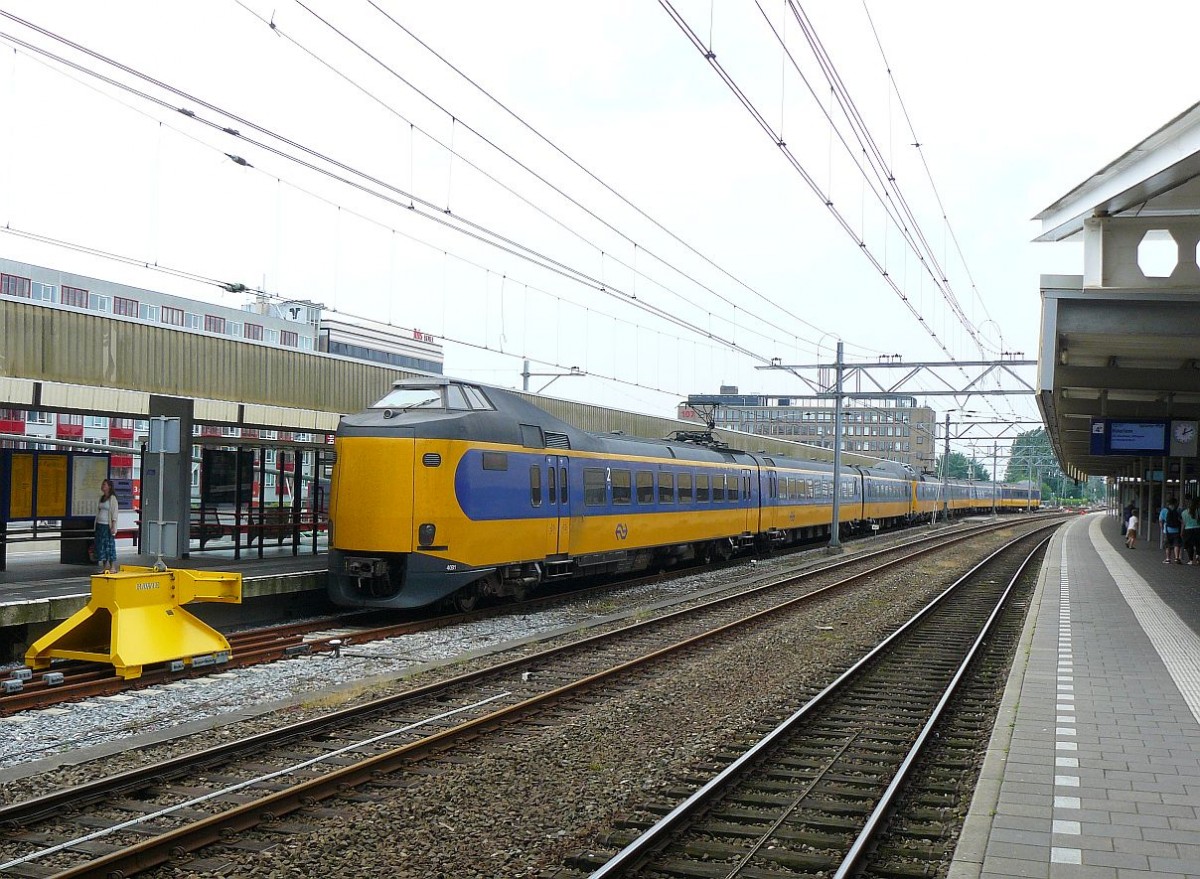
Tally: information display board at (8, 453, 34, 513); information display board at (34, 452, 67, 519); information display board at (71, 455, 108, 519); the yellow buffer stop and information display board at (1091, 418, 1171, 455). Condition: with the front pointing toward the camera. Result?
4

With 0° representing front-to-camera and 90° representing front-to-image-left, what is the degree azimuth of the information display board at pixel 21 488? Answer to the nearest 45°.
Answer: approximately 0°

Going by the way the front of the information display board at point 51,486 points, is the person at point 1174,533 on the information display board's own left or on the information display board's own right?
on the information display board's own left

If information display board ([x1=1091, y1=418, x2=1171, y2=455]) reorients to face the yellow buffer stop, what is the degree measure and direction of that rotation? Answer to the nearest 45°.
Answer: approximately 45° to its right

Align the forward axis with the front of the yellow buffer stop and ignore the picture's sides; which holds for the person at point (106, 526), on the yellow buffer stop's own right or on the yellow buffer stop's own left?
on the yellow buffer stop's own left

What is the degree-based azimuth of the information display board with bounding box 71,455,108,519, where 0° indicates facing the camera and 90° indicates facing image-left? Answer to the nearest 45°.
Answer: approximately 0°

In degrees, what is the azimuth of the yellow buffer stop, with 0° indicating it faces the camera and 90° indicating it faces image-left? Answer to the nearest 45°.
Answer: approximately 225°

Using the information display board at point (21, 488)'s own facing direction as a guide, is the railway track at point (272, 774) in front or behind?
in front

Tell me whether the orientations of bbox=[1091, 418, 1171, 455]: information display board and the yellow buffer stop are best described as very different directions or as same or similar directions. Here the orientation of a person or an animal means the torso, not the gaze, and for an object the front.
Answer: very different directions
